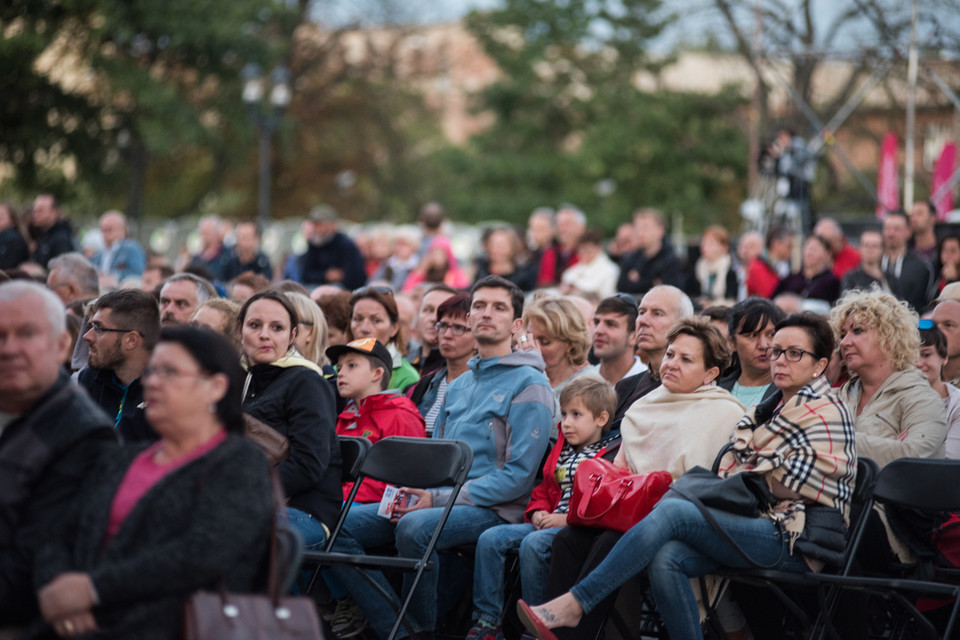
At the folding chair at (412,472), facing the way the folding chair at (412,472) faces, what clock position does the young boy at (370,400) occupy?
The young boy is roughly at 4 o'clock from the folding chair.

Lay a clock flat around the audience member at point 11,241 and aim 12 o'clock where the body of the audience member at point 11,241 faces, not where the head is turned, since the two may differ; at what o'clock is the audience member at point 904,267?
the audience member at point 904,267 is roughly at 9 o'clock from the audience member at point 11,241.

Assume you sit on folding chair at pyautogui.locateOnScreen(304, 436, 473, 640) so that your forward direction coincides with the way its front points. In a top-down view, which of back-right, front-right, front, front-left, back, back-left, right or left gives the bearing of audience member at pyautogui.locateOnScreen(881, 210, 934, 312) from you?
back

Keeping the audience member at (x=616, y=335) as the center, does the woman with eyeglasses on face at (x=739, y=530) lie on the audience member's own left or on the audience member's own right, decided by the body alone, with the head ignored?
on the audience member's own left

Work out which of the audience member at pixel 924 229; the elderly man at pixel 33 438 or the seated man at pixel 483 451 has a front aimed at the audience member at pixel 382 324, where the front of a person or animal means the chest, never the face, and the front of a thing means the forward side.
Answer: the audience member at pixel 924 229

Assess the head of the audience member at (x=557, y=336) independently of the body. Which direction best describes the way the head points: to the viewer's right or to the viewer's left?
to the viewer's left

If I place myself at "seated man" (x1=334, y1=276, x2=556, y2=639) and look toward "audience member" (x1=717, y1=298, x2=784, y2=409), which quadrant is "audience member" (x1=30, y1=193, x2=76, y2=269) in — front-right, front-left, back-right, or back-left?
back-left

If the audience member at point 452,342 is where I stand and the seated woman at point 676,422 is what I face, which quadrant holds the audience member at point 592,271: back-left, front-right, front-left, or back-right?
back-left

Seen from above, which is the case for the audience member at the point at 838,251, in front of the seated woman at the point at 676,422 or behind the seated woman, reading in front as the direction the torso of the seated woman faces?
behind
